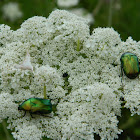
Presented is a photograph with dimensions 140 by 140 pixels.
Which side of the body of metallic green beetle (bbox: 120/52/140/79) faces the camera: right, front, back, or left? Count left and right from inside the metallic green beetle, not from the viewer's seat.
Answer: back

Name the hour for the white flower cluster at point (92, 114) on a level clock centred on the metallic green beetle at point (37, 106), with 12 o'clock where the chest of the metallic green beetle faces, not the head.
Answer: The white flower cluster is roughly at 6 o'clock from the metallic green beetle.

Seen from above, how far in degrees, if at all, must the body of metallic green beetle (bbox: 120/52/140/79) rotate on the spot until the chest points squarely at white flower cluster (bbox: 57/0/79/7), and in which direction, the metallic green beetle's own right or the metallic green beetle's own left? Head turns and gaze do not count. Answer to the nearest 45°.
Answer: approximately 45° to the metallic green beetle's own left

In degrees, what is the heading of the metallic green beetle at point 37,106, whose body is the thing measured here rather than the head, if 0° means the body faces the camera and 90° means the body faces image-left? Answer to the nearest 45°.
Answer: approximately 90°

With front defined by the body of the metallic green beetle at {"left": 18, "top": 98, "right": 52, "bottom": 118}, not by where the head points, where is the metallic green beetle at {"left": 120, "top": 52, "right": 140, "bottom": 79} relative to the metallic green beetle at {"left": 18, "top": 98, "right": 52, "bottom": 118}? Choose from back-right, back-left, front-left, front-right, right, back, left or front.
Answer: back

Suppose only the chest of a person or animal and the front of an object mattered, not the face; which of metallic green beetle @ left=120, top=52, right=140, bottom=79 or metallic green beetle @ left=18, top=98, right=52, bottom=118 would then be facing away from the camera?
metallic green beetle @ left=120, top=52, right=140, bottom=79

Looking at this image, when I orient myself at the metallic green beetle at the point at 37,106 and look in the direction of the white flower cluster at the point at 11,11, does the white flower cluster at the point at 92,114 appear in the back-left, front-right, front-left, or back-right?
back-right

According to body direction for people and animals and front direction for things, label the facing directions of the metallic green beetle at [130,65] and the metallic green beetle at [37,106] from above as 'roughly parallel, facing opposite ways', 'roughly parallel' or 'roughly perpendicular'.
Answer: roughly perpendicular

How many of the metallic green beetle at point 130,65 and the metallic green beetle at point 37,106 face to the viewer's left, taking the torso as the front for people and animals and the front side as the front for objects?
1
